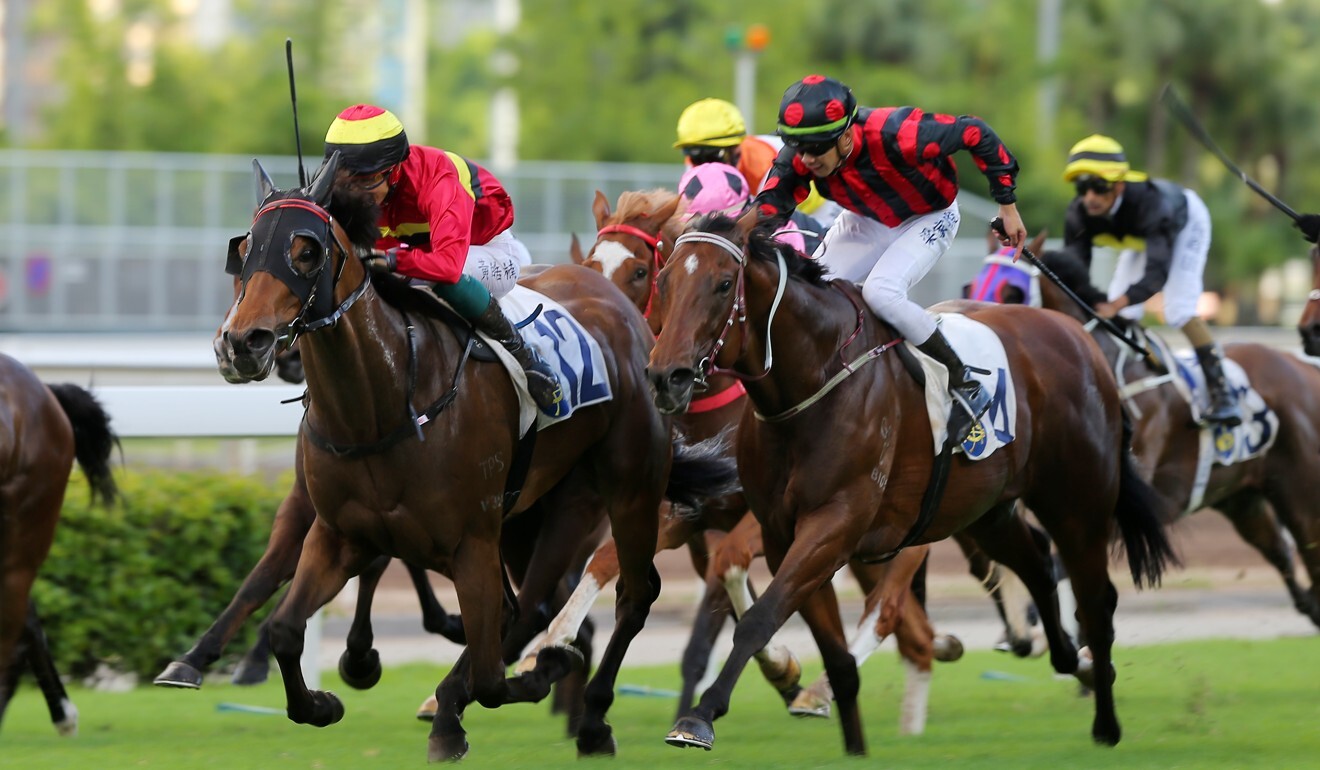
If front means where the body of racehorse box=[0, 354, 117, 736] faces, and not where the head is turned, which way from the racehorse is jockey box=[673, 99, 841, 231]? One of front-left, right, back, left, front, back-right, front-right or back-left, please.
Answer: back

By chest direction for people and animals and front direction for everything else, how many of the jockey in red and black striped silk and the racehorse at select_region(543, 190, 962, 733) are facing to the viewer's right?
0

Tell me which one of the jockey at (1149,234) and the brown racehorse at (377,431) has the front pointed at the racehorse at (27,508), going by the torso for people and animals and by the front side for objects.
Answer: the jockey

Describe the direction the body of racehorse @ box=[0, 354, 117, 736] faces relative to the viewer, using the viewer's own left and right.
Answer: facing to the left of the viewer

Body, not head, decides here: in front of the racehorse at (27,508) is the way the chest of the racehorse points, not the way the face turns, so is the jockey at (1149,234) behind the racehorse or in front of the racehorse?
behind

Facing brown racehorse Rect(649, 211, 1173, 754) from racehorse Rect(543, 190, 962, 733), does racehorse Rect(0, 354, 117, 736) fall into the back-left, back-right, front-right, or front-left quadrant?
back-right

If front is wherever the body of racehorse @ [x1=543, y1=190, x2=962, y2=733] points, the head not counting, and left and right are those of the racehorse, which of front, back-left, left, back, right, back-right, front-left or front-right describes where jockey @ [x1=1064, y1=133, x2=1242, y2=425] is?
back

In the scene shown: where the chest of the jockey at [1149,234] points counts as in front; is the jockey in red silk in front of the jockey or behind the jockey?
in front

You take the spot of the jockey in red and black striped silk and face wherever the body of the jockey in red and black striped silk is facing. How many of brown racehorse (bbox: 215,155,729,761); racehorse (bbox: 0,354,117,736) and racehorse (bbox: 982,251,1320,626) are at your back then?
1

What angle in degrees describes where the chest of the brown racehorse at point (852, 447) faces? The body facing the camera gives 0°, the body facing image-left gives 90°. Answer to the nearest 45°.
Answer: approximately 45°

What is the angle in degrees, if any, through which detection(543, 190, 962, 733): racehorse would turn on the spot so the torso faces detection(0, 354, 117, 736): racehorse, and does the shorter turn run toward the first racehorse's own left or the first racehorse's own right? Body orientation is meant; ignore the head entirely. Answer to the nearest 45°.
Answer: approximately 45° to the first racehorse's own right

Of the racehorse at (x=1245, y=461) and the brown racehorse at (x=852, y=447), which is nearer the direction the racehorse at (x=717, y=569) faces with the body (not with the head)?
the brown racehorse

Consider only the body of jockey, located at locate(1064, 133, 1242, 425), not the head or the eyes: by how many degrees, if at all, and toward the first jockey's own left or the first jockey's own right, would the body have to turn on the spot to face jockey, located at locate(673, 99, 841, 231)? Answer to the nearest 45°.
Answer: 0° — they already face them

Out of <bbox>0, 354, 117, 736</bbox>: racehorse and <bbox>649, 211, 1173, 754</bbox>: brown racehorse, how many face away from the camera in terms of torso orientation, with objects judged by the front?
0

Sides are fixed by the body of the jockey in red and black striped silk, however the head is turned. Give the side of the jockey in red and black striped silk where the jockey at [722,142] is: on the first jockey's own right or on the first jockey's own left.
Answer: on the first jockey's own right
